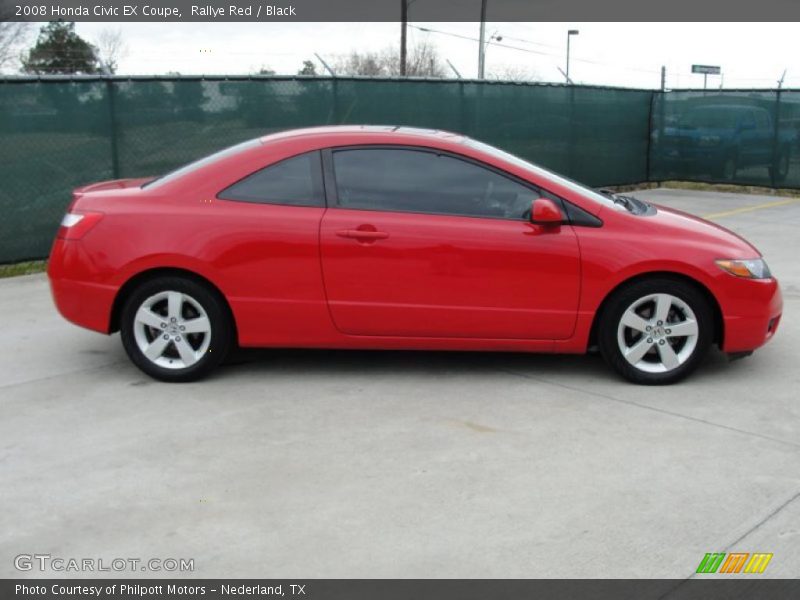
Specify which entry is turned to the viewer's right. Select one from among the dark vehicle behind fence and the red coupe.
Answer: the red coupe

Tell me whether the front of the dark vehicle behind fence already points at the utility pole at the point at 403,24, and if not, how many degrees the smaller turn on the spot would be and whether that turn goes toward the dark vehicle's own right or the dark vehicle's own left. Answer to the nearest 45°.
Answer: approximately 90° to the dark vehicle's own right

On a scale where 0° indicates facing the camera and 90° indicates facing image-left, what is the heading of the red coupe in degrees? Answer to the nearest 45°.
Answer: approximately 270°

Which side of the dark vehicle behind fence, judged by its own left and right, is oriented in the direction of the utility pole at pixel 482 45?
right

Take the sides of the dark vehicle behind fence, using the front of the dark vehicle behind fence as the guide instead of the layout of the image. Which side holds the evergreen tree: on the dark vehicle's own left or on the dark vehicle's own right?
on the dark vehicle's own right

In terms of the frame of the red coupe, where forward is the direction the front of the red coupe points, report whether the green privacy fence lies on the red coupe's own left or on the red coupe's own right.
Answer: on the red coupe's own left

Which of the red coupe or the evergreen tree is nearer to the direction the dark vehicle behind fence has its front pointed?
the red coupe

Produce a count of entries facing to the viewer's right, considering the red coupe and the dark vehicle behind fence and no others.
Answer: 1

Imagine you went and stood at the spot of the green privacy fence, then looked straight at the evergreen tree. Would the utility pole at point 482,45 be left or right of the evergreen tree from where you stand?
right

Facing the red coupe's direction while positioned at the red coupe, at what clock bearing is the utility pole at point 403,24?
The utility pole is roughly at 9 o'clock from the red coupe.

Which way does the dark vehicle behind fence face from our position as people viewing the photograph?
facing the viewer and to the left of the viewer

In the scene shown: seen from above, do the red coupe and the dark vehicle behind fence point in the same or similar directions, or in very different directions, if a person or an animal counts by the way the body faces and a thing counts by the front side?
very different directions

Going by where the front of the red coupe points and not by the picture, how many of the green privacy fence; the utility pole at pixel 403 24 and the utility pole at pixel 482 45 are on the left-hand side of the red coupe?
3
